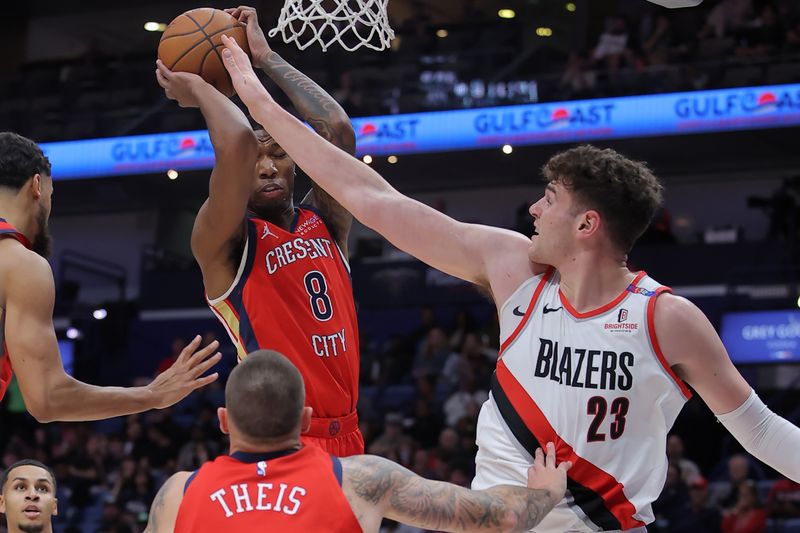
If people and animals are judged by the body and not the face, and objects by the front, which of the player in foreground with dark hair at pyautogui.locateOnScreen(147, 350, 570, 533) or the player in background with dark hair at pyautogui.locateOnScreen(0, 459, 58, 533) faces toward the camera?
the player in background with dark hair at pyautogui.locateOnScreen(0, 459, 58, 533)

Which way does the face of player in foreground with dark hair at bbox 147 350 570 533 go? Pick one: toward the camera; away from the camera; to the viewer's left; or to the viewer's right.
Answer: away from the camera

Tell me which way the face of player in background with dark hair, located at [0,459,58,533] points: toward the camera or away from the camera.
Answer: toward the camera

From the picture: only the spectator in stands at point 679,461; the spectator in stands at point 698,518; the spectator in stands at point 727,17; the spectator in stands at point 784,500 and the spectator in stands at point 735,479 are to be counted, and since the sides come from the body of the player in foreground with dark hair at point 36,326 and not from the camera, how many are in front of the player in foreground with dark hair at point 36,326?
5

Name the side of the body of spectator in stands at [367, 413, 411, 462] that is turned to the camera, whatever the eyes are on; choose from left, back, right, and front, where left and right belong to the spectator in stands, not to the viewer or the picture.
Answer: front

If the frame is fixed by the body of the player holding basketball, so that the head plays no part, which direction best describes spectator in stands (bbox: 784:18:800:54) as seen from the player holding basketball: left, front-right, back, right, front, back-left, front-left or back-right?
left

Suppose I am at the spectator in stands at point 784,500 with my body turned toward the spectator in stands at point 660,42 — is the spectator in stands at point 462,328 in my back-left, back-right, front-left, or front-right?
front-left

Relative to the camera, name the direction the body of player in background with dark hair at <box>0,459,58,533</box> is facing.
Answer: toward the camera

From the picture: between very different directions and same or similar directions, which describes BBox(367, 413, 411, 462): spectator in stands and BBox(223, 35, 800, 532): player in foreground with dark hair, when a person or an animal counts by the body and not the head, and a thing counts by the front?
same or similar directions

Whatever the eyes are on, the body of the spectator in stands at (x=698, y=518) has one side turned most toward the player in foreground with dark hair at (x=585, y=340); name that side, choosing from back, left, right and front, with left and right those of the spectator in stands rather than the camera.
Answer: front

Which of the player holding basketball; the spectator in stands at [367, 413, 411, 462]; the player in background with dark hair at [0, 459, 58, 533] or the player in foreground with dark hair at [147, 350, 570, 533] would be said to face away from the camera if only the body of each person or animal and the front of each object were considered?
the player in foreground with dark hair at [147, 350, 570, 533]

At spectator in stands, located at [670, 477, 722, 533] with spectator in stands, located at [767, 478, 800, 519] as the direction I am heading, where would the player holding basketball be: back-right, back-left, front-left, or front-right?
back-right

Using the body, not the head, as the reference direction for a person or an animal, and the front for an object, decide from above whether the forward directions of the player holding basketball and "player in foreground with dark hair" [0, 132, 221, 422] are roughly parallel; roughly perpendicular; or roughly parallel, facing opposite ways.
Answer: roughly perpendicular

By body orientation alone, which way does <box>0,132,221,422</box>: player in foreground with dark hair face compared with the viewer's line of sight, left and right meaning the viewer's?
facing away from the viewer and to the right of the viewer
